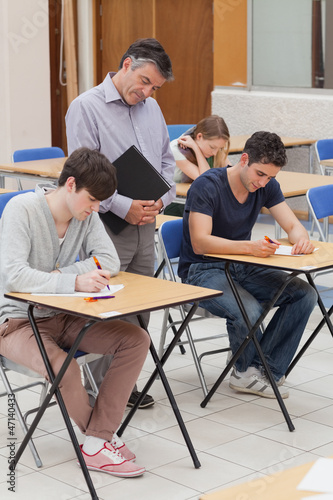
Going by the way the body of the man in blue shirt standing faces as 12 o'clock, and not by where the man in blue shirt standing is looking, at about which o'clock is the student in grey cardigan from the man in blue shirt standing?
The student in grey cardigan is roughly at 2 o'clock from the man in blue shirt standing.

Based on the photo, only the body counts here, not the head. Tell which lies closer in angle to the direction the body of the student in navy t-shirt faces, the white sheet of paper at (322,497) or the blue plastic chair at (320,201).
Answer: the white sheet of paper

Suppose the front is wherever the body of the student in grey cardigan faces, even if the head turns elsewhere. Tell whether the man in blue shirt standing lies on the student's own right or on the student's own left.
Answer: on the student's own left

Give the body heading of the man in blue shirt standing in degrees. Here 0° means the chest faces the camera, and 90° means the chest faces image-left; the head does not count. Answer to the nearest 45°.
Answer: approximately 315°

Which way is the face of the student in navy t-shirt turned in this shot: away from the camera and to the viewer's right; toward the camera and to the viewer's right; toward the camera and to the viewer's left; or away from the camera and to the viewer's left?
toward the camera and to the viewer's right

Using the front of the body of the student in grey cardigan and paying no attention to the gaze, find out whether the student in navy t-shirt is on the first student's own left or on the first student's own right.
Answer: on the first student's own left

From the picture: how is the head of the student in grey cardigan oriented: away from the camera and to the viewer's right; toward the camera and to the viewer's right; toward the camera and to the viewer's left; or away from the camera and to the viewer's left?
toward the camera and to the viewer's right

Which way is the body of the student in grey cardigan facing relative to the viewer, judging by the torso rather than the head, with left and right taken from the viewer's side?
facing the viewer and to the right of the viewer

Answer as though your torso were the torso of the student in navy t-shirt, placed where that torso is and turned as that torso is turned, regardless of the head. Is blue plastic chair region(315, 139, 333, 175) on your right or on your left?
on your left

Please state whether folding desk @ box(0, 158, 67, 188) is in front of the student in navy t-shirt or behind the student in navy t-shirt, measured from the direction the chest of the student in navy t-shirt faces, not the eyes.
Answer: behind

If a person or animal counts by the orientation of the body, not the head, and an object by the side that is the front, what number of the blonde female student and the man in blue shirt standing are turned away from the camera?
0
